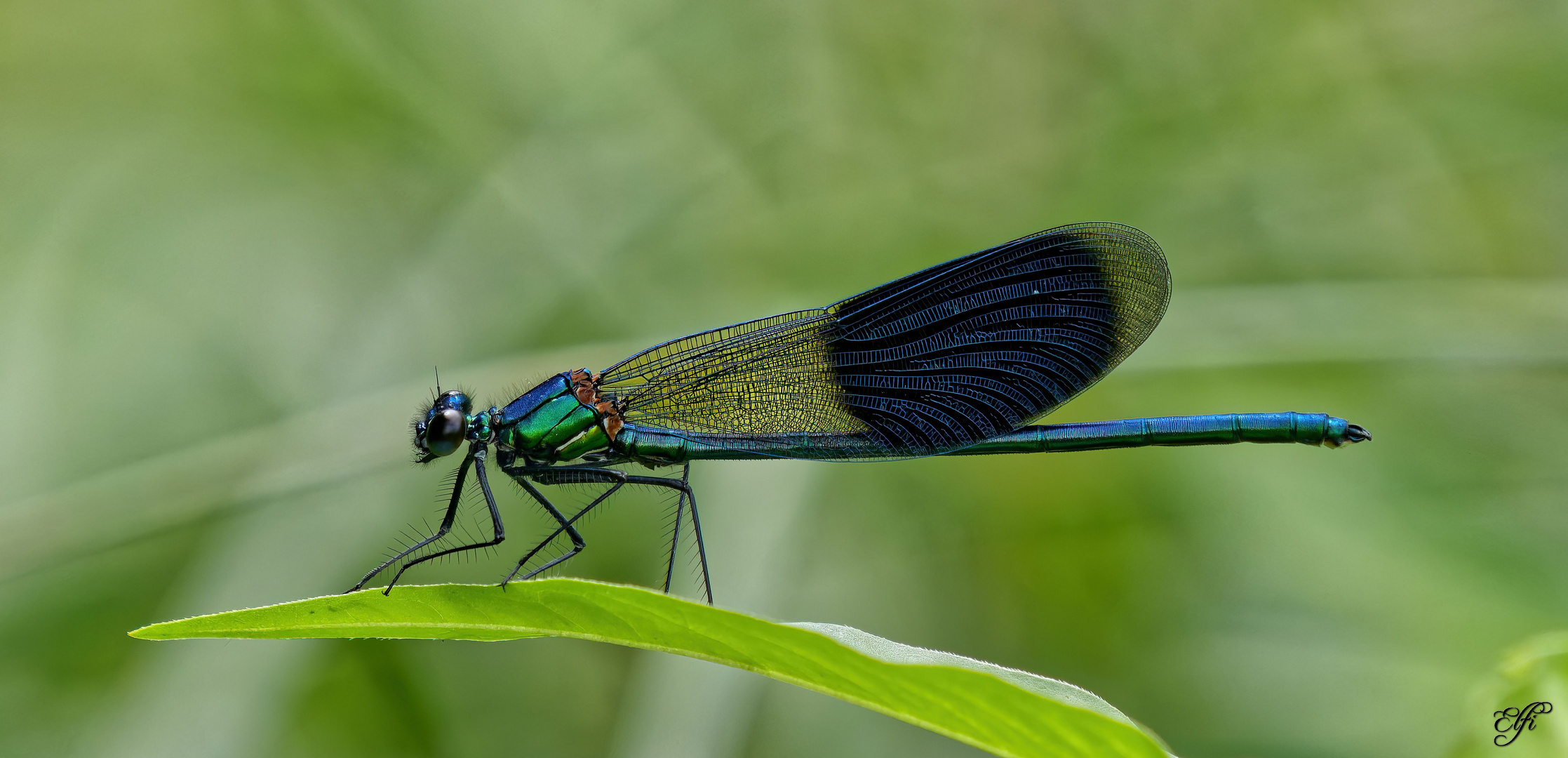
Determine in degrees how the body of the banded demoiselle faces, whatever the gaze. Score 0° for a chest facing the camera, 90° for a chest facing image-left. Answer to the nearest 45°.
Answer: approximately 90°
